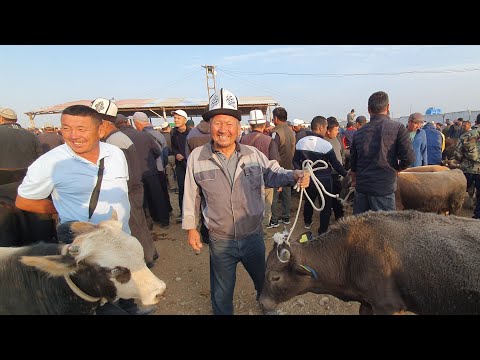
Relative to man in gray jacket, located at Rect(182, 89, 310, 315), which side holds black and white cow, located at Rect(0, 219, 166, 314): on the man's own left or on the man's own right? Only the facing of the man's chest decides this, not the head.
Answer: on the man's own right

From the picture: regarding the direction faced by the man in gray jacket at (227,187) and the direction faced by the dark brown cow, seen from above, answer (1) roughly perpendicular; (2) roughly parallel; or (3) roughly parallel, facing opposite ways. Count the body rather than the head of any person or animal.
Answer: roughly perpendicular

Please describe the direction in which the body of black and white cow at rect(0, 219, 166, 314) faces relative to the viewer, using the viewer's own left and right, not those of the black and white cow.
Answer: facing to the right of the viewer
